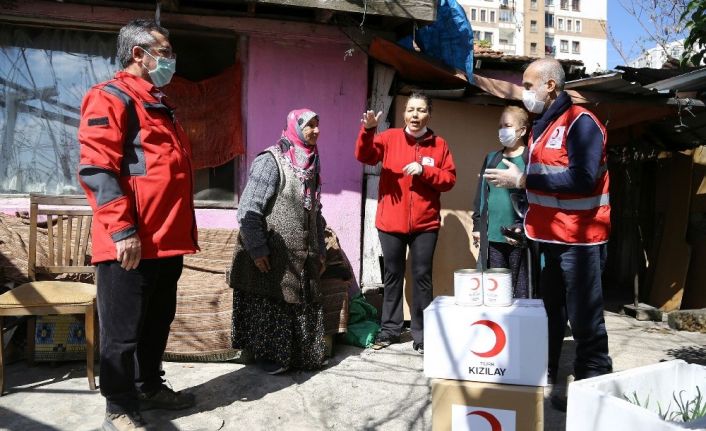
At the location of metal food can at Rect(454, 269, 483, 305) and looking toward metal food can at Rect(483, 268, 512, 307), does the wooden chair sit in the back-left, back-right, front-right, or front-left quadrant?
back-left

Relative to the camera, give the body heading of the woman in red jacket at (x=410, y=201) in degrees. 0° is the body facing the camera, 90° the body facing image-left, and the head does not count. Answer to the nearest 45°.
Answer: approximately 0°

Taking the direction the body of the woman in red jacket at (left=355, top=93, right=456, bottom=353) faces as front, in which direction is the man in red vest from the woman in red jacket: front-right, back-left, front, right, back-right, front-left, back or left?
front-left

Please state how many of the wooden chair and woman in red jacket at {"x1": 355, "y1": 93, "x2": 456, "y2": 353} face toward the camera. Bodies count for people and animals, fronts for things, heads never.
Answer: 2

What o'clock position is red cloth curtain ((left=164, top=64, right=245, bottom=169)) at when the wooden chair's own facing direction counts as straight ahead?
The red cloth curtain is roughly at 8 o'clock from the wooden chair.

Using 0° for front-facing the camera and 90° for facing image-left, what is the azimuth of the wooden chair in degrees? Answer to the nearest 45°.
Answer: approximately 0°

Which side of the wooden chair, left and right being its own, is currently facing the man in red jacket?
front

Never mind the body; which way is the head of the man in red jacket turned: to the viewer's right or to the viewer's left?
to the viewer's right

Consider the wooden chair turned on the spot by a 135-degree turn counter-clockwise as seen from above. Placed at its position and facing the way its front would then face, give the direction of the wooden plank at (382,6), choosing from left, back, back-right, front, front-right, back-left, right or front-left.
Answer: front-right

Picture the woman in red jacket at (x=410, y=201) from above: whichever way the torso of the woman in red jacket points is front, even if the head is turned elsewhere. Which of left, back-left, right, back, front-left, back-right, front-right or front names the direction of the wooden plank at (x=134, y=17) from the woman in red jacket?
right

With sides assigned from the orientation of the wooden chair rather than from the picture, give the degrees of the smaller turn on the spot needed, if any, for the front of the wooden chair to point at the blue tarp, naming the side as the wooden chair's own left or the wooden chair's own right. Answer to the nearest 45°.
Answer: approximately 90° to the wooden chair's own left

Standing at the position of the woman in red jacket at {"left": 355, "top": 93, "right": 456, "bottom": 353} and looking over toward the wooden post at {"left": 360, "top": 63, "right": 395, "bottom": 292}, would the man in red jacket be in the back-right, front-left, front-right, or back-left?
back-left
